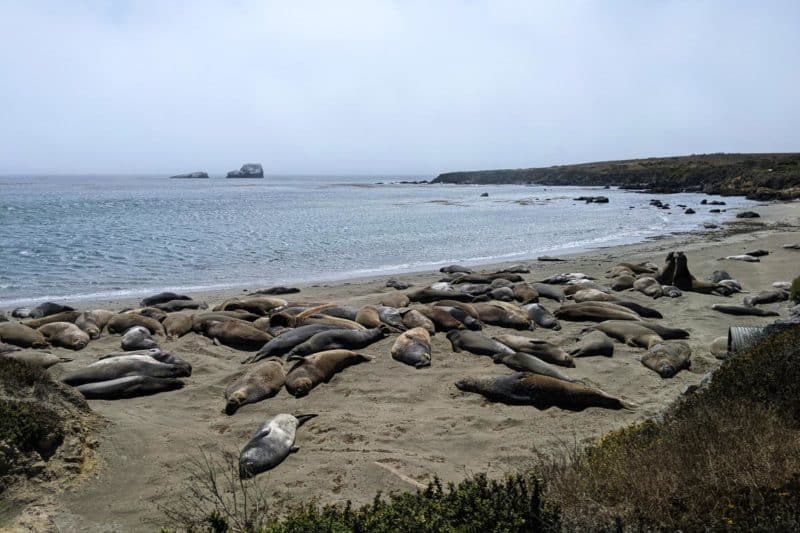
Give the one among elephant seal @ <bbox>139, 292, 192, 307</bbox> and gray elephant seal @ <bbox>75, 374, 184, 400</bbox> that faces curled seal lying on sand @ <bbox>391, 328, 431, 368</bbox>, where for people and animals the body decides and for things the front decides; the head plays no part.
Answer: the gray elephant seal

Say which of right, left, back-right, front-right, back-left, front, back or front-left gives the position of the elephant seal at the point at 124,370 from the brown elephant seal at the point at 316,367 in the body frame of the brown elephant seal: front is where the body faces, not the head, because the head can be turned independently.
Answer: front-right

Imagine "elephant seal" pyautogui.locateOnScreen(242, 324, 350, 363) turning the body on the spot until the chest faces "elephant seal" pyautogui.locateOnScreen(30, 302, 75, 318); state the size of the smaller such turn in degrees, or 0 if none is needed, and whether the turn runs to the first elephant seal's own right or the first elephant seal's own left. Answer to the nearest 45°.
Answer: approximately 90° to the first elephant seal's own right

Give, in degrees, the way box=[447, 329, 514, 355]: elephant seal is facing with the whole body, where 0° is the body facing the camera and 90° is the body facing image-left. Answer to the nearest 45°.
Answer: approximately 90°

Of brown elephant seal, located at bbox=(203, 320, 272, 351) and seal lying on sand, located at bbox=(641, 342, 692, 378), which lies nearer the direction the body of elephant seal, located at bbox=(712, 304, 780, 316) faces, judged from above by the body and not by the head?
the brown elephant seal

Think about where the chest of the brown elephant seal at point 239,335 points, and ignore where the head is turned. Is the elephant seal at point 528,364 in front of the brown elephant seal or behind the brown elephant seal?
behind

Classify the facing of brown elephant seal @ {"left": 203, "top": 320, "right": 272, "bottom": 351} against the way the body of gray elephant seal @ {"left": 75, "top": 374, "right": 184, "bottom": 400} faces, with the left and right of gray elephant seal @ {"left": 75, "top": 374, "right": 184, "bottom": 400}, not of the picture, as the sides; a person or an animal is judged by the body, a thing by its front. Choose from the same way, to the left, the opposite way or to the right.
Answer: the opposite way
